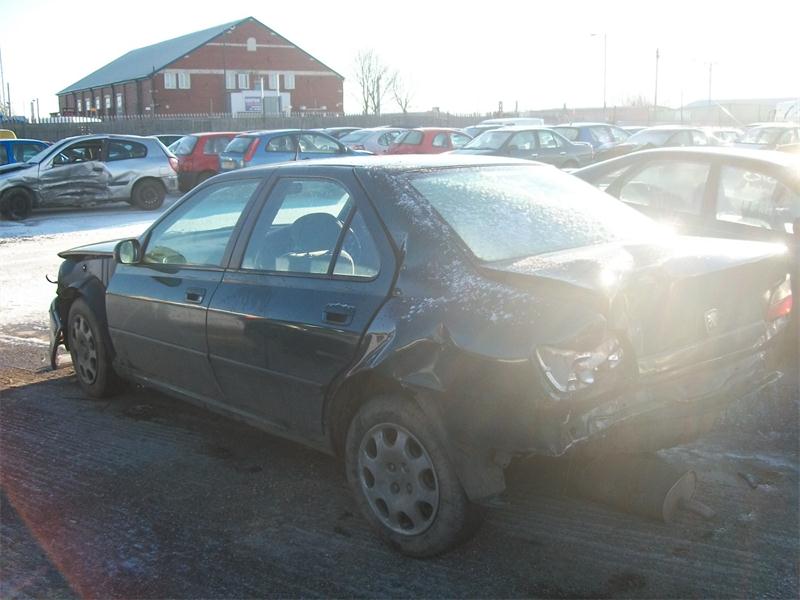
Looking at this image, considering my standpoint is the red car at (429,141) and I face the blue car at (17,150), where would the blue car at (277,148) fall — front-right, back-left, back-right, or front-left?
front-left

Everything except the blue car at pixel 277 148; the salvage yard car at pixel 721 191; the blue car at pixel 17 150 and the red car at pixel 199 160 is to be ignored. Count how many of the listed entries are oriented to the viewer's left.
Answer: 1

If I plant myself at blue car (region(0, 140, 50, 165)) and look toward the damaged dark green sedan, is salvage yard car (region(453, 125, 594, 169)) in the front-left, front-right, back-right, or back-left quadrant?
front-left

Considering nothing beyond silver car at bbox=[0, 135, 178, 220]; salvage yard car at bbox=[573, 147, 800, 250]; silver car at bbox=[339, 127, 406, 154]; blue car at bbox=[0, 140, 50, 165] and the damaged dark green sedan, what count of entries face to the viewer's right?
1

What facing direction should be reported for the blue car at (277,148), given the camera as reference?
facing away from the viewer and to the right of the viewer

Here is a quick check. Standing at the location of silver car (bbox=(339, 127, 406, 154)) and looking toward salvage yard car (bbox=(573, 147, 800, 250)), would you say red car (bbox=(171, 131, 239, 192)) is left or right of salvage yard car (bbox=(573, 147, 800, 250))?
right

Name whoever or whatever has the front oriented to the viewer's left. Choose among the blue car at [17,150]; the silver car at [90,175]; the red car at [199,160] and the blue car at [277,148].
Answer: the silver car

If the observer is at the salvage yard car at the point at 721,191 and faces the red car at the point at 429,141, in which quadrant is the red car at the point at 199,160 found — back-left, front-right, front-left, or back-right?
front-left

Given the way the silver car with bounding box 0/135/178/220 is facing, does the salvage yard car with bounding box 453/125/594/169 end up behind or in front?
behind

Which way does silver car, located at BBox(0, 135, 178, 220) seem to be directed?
to the viewer's left

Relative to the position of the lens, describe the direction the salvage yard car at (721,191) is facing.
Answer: facing to the left of the viewer

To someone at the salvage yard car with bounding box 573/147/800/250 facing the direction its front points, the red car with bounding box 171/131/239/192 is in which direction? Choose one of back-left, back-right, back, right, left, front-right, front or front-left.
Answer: front-right
